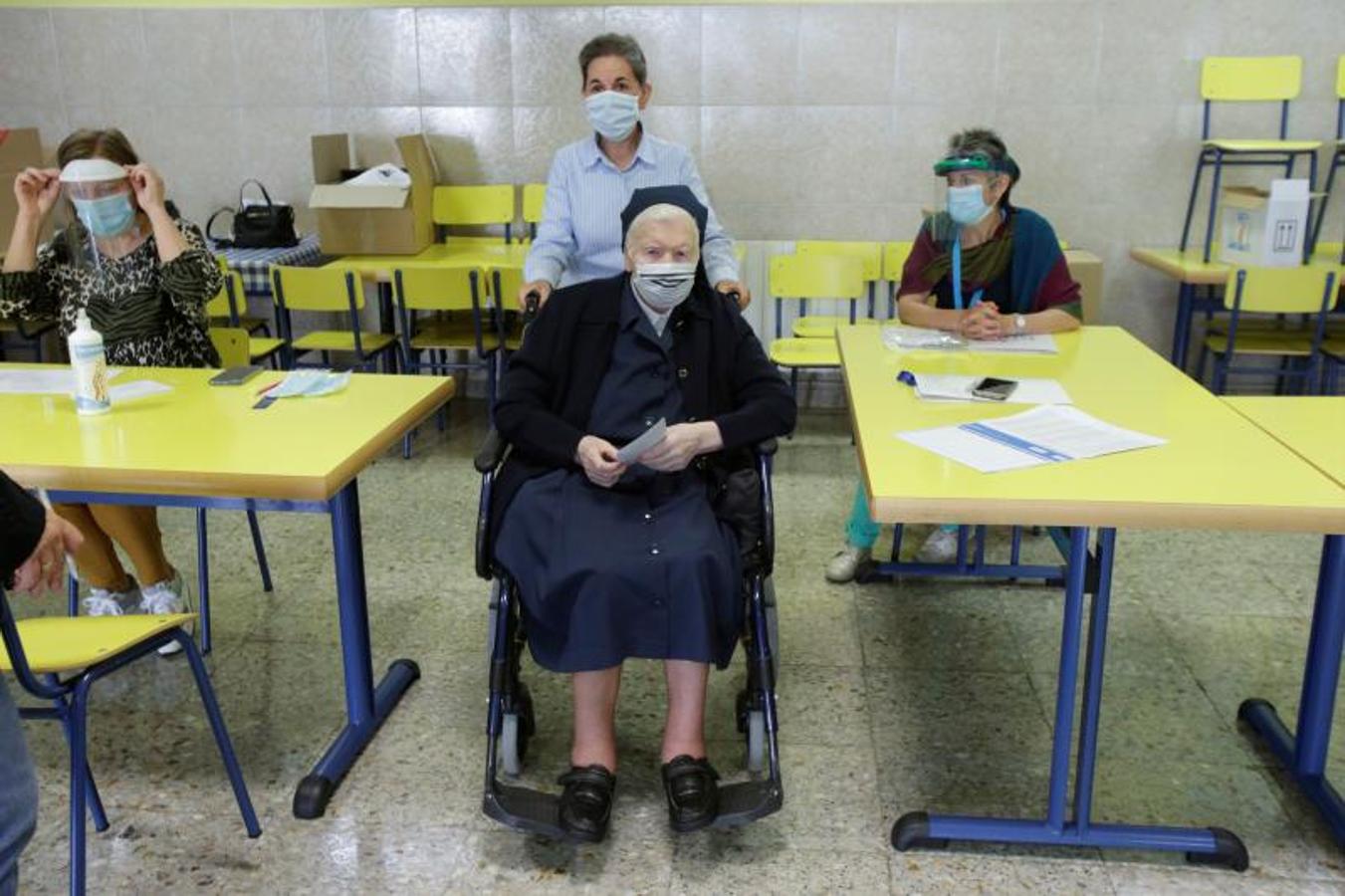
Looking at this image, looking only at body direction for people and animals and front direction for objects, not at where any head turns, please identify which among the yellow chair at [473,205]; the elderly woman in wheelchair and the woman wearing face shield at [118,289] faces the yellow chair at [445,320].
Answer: the yellow chair at [473,205]

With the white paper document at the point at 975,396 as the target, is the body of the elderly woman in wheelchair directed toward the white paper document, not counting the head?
no

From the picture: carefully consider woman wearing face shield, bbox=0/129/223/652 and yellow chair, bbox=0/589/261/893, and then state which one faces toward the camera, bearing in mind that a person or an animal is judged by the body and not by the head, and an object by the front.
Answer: the woman wearing face shield

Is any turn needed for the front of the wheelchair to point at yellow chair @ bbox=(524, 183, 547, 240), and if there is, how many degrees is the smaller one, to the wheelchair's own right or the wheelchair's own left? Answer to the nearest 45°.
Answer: approximately 180°

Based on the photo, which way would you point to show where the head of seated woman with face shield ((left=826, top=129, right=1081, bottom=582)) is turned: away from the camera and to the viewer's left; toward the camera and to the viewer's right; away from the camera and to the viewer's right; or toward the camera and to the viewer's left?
toward the camera and to the viewer's left

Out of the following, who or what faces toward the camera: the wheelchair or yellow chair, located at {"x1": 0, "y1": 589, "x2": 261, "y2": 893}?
the wheelchair

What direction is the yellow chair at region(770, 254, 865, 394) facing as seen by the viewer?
toward the camera

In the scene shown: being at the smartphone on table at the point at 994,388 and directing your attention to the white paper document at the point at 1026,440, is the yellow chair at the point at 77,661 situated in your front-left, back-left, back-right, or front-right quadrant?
front-right

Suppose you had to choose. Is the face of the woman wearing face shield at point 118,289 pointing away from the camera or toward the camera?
toward the camera

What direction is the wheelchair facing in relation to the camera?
toward the camera

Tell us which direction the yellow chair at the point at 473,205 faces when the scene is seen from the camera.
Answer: facing the viewer

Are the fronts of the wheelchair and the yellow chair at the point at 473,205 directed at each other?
no

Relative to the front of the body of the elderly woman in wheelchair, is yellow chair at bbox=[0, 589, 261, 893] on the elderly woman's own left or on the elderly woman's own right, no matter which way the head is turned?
on the elderly woman's own right

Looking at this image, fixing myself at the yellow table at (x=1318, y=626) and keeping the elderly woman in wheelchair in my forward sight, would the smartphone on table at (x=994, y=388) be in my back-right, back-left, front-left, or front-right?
front-right

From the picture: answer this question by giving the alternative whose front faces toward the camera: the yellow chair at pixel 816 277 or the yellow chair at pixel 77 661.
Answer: the yellow chair at pixel 816 277

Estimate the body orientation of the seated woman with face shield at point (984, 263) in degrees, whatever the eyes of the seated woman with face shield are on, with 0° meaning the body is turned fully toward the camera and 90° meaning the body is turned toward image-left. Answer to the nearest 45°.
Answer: approximately 45°

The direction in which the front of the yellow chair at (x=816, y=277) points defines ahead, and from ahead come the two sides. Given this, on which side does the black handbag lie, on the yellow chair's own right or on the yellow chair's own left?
on the yellow chair's own right

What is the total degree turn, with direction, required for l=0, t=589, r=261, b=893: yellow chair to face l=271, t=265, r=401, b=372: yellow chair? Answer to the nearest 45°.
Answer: approximately 45° to its left

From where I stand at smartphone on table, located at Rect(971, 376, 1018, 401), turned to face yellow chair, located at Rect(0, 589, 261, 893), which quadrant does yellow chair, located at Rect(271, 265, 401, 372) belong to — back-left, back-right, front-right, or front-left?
front-right

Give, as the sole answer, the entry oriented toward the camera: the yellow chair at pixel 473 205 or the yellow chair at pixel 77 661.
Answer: the yellow chair at pixel 473 205

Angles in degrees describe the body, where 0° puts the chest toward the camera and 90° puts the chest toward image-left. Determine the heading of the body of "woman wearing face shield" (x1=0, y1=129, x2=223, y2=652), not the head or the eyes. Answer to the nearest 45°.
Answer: approximately 0°
